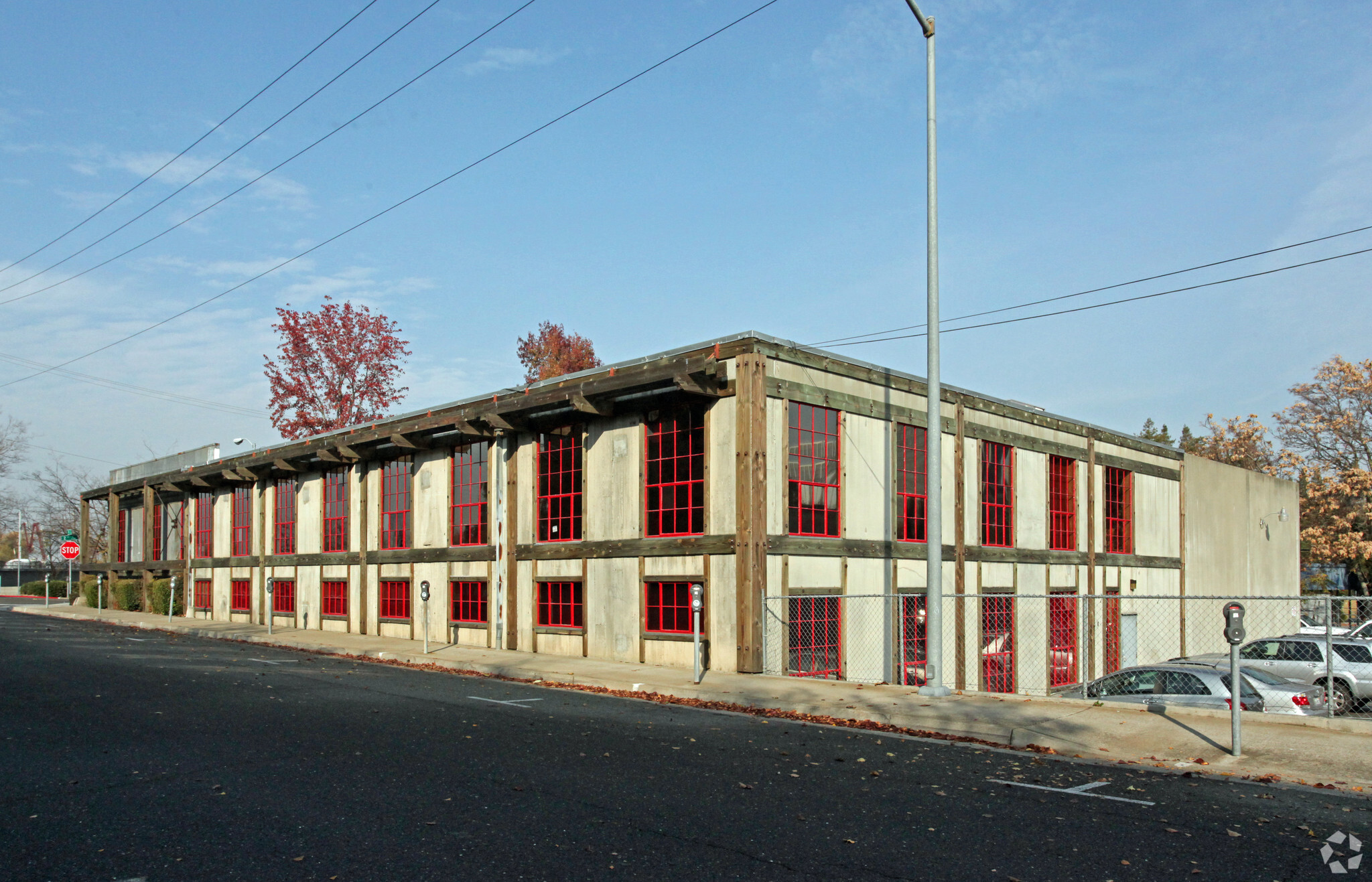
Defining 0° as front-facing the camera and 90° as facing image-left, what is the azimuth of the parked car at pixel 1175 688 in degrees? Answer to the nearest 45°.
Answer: approximately 90°

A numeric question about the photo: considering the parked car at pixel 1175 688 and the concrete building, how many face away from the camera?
0
